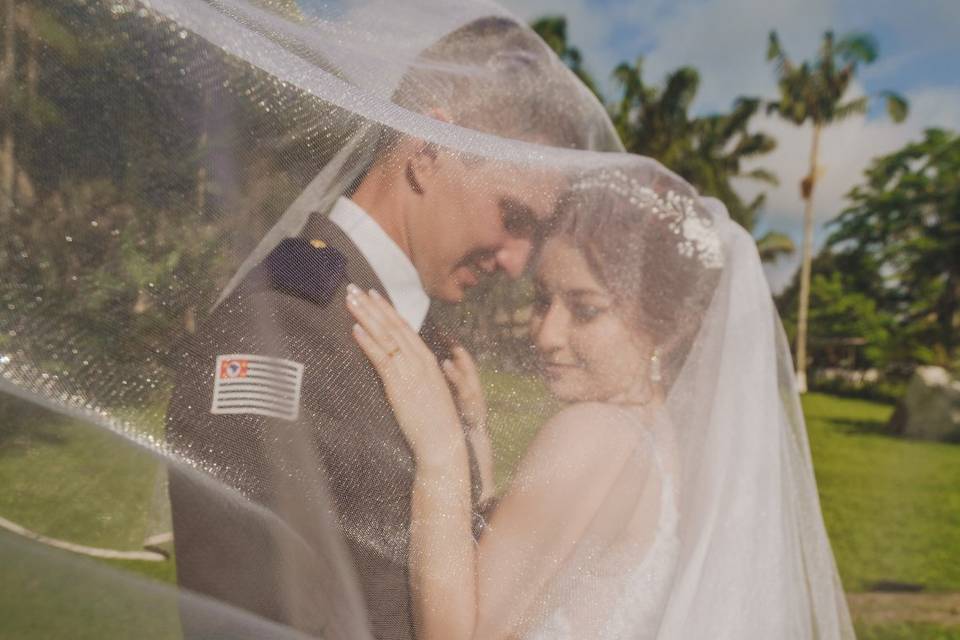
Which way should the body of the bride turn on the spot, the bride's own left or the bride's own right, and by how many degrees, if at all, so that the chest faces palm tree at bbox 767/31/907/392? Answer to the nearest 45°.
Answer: approximately 90° to the bride's own right

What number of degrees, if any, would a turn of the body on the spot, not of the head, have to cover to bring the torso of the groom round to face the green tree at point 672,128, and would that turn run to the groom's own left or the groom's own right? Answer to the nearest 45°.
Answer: approximately 90° to the groom's own left

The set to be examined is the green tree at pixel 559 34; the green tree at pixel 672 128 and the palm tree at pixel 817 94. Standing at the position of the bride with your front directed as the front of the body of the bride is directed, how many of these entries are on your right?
3

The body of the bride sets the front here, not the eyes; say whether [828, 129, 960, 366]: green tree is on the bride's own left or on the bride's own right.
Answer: on the bride's own right

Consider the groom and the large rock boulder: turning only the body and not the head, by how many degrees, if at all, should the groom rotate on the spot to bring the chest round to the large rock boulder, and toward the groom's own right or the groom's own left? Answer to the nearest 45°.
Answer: approximately 45° to the groom's own left

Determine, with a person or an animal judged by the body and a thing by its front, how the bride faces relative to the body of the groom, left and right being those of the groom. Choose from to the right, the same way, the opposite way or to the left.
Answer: the opposite way

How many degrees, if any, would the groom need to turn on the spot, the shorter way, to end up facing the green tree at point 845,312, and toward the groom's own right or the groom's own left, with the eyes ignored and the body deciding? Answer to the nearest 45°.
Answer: approximately 45° to the groom's own left

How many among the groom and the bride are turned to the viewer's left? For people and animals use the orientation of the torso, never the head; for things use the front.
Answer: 1

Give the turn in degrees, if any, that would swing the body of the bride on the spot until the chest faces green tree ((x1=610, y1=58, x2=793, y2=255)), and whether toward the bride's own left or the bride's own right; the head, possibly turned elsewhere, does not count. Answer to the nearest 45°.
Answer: approximately 90° to the bride's own right

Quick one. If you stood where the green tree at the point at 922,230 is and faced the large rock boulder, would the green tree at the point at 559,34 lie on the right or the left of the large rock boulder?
right

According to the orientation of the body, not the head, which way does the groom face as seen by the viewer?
to the viewer's right

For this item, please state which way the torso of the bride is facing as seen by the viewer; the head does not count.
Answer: to the viewer's left

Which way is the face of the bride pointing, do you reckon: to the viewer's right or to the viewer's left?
to the viewer's left
